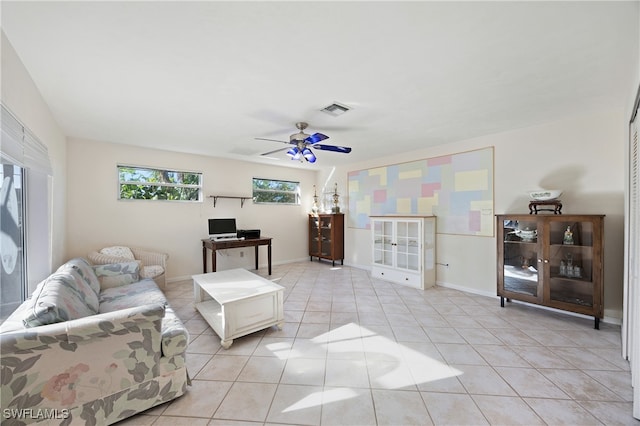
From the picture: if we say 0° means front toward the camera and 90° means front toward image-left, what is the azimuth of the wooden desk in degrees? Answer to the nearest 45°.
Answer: approximately 0°

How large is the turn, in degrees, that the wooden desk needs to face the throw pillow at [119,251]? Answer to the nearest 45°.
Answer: approximately 90° to its right

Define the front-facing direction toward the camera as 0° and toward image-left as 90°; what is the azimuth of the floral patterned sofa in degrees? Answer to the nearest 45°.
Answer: approximately 270°

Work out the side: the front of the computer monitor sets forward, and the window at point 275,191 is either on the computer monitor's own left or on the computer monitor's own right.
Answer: on the computer monitor's own left

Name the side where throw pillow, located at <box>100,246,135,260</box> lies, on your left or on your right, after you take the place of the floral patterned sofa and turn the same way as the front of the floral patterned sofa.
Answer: on your left

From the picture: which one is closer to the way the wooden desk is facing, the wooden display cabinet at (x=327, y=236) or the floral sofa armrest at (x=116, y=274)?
the floral sofa armrest

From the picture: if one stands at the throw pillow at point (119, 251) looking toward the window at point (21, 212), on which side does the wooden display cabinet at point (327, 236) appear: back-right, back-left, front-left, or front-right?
back-left

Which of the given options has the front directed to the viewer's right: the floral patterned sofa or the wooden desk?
the floral patterned sofa

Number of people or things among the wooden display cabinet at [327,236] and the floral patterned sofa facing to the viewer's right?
1

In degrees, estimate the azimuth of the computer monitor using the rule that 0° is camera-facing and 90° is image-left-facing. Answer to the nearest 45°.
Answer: approximately 0°

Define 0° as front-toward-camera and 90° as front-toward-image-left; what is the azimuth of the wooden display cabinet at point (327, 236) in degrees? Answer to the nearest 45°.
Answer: approximately 45°
